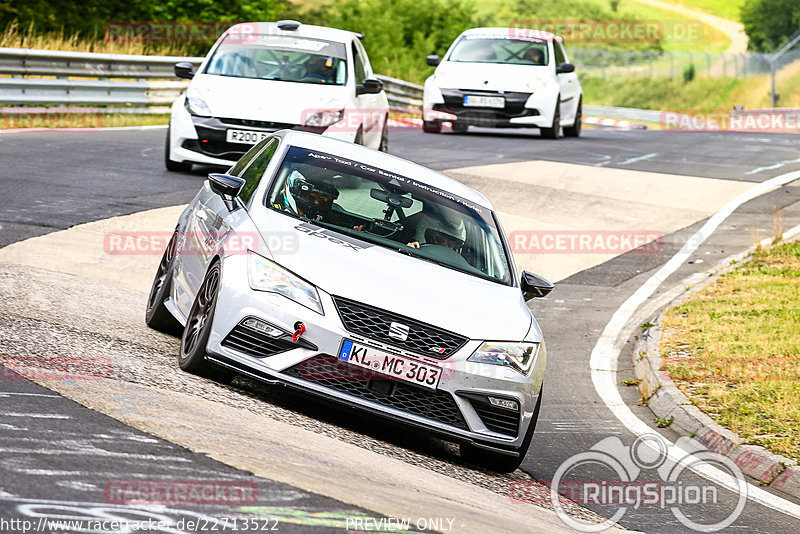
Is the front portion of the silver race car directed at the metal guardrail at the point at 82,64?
no

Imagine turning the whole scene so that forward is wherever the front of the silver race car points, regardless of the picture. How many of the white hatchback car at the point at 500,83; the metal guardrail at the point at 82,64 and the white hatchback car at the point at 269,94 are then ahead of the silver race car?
0

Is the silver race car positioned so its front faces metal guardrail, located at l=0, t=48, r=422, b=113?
no

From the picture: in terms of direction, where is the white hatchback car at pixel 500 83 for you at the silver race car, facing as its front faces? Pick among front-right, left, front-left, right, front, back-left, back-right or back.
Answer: back-left

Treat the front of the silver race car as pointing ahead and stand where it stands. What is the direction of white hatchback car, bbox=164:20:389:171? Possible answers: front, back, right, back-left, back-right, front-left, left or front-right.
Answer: back-left

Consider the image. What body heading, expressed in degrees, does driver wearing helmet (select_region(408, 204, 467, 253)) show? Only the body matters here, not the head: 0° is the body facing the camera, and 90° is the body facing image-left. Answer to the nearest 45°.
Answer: approximately 315°

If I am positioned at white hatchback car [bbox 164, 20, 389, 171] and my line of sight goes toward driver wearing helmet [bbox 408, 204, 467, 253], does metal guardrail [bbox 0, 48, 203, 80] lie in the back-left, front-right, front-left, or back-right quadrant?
back-right

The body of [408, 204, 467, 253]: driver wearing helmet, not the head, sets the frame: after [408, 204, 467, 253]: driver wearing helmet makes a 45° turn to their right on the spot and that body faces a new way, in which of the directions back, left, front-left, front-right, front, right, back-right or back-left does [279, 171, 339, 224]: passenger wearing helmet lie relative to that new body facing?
right

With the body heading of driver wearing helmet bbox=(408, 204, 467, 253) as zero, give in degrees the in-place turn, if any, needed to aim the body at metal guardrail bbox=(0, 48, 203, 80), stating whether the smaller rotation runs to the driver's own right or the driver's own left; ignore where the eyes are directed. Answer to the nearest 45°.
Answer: approximately 180°

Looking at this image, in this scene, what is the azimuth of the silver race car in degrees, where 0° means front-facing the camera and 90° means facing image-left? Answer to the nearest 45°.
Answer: approximately 315°

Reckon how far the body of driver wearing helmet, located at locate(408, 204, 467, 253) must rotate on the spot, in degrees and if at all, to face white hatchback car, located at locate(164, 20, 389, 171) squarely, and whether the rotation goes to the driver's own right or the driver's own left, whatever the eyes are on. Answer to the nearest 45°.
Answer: approximately 135° to the driver's own left

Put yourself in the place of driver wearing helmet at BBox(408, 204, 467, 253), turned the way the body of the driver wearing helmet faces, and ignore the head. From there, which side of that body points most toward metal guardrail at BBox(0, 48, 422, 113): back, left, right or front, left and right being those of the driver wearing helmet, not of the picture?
back

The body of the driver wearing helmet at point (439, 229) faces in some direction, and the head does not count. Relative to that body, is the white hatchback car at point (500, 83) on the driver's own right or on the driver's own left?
on the driver's own left

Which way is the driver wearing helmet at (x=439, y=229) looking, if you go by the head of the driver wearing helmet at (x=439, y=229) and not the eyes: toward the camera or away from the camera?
toward the camera
